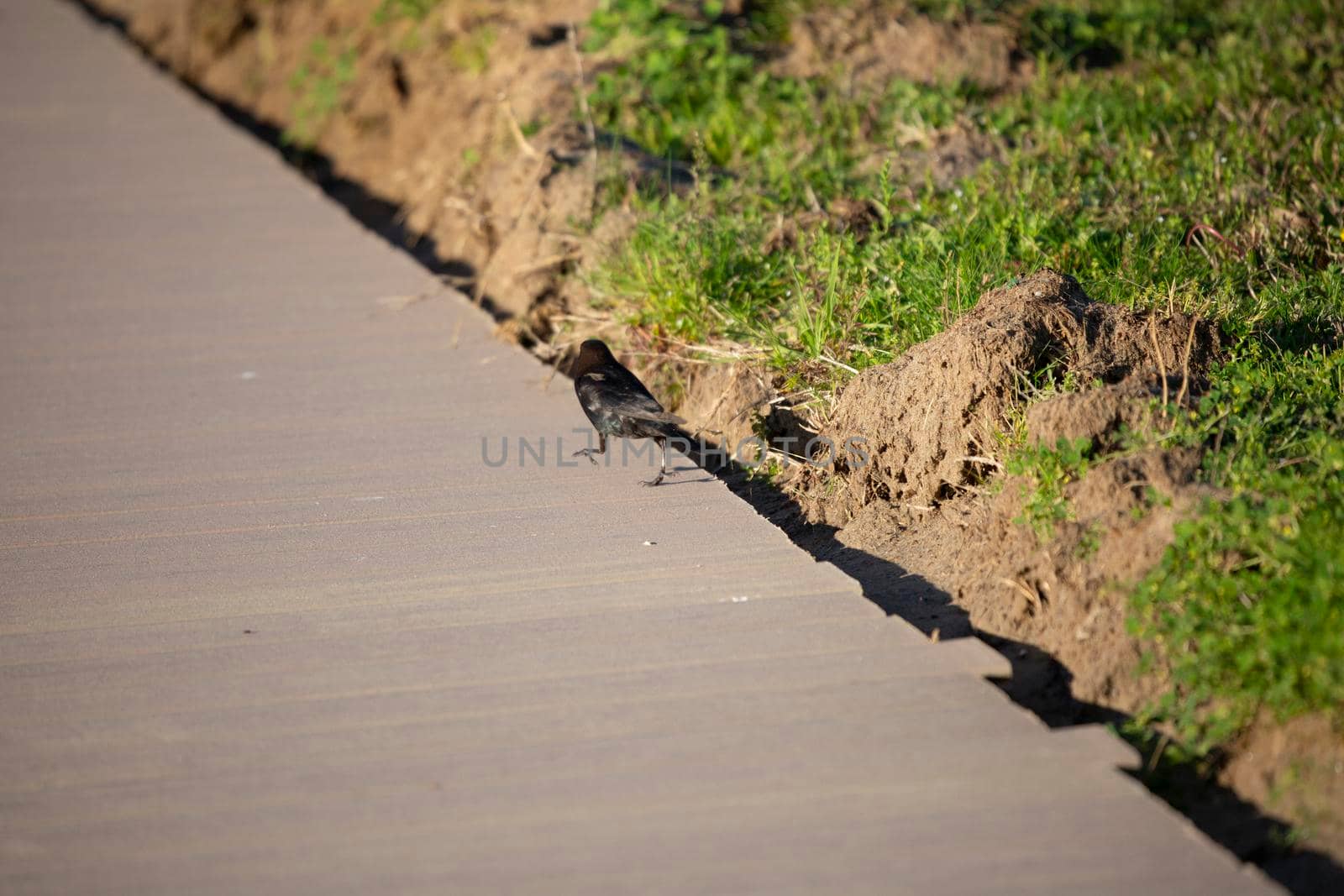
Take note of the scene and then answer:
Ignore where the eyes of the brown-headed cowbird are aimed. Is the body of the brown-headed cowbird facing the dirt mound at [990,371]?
no

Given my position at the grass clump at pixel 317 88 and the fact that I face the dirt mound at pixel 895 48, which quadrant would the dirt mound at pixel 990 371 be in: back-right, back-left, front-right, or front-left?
front-right

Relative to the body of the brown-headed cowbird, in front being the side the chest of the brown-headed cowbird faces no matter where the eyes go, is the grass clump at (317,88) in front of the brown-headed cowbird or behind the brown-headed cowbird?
in front

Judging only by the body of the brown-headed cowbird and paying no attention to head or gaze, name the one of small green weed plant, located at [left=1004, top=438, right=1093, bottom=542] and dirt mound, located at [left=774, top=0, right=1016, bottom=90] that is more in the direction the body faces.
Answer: the dirt mound

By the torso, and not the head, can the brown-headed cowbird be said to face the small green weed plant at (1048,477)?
no

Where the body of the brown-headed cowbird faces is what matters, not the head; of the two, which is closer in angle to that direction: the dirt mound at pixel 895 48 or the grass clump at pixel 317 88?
the grass clump

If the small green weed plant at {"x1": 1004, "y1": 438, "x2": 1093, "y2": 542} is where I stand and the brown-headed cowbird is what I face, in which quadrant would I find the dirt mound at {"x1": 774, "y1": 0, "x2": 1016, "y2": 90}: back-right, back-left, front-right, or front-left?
front-right

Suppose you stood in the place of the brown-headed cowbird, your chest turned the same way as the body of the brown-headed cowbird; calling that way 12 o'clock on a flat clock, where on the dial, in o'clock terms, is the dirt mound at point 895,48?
The dirt mound is roughly at 2 o'clock from the brown-headed cowbird.

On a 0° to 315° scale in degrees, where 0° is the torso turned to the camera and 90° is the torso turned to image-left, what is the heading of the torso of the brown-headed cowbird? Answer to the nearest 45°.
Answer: approximately 135°
